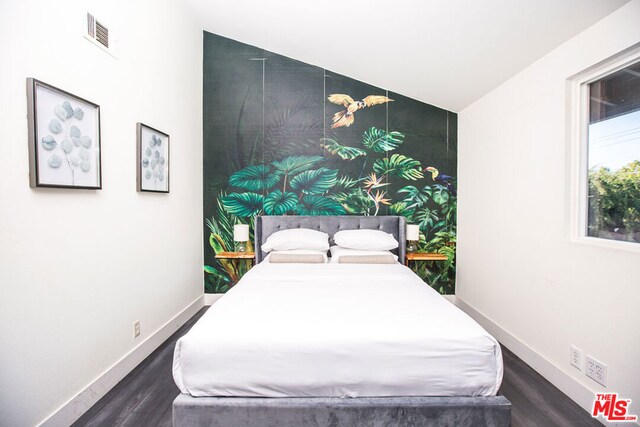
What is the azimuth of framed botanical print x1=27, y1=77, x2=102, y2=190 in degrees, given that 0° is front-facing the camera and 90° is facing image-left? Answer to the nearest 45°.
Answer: approximately 315°

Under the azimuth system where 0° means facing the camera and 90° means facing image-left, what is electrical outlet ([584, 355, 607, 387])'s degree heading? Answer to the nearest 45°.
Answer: approximately 45°

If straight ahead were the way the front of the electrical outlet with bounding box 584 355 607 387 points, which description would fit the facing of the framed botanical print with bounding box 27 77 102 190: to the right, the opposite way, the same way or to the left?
the opposite way

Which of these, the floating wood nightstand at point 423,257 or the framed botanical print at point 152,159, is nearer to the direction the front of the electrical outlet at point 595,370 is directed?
the framed botanical print

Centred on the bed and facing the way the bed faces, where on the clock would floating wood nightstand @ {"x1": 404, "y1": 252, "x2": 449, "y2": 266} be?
The floating wood nightstand is roughly at 7 o'clock from the bed.

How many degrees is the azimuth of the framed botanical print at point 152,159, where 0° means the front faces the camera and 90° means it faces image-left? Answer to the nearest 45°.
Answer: approximately 315°
